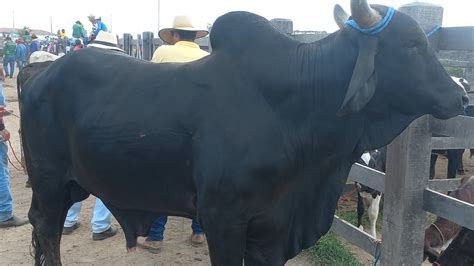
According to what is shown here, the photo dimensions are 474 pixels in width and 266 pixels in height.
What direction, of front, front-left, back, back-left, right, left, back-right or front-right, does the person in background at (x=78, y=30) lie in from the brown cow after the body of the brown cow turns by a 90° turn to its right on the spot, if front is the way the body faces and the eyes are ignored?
front-left

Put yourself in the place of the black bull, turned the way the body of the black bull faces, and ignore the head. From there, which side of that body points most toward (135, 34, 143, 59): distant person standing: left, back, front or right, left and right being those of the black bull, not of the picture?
left

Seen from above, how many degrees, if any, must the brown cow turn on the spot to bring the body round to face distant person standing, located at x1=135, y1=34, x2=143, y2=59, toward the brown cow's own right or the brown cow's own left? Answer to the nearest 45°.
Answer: approximately 45° to the brown cow's own right

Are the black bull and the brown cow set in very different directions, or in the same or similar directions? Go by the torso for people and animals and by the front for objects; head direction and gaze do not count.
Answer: very different directions

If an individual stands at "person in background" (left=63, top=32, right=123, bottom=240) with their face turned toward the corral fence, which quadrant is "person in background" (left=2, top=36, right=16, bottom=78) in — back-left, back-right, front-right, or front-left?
back-left

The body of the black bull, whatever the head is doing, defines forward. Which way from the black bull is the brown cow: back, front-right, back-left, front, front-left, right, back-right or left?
front-left

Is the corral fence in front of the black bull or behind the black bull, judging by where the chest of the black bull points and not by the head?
in front

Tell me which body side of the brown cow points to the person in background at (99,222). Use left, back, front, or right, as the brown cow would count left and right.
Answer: front

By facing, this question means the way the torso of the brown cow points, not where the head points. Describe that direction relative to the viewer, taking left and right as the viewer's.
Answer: facing to the left of the viewer

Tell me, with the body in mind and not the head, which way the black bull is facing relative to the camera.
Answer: to the viewer's right

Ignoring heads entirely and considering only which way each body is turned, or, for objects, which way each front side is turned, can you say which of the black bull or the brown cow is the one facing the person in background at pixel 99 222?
the brown cow

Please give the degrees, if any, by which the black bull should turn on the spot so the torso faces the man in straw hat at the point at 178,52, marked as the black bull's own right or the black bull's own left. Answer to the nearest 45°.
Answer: approximately 90° to the black bull's own left

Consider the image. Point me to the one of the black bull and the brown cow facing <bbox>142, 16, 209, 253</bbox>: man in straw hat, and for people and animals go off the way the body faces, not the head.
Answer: the brown cow

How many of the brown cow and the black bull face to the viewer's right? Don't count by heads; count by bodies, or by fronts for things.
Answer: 1

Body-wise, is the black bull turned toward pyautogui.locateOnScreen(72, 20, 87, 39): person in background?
no
